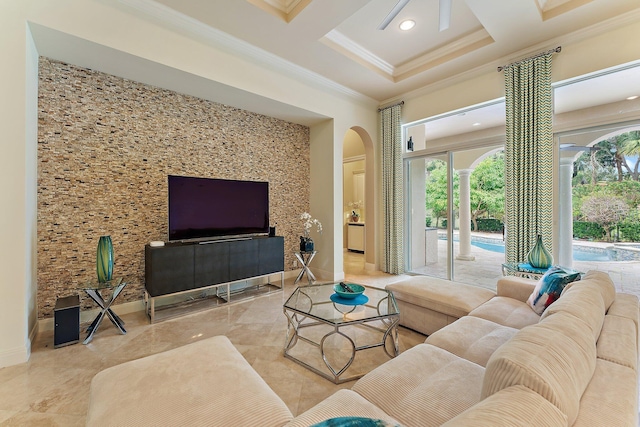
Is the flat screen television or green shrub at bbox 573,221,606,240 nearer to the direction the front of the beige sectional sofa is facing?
the flat screen television

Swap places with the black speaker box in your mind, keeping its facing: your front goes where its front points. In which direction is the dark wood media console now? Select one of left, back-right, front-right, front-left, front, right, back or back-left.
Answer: front-left

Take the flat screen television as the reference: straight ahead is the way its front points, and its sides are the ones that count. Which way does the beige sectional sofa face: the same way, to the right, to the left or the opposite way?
the opposite way

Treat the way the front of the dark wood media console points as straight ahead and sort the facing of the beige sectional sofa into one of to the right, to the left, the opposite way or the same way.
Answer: the opposite way

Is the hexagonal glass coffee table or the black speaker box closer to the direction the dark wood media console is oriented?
the hexagonal glass coffee table

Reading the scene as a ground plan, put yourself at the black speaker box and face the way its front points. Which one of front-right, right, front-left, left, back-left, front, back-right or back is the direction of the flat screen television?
front-left

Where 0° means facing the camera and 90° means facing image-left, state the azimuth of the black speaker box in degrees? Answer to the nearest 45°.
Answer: approximately 315°

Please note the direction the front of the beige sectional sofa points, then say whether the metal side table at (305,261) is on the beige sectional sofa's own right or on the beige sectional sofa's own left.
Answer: on the beige sectional sofa's own right

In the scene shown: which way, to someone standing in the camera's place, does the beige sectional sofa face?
facing to the left of the viewer

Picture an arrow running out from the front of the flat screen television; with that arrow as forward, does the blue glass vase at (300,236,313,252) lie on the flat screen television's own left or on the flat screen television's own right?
on the flat screen television's own left
